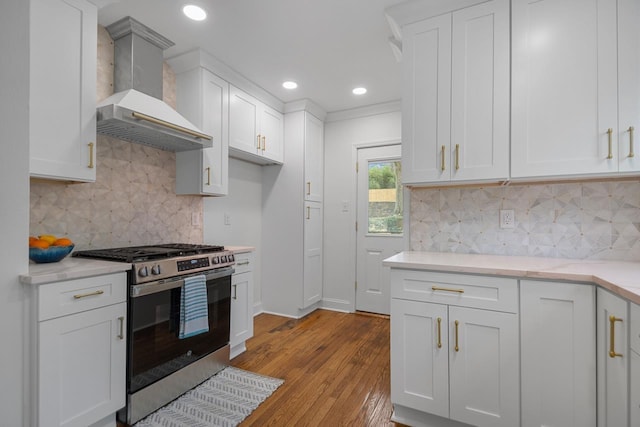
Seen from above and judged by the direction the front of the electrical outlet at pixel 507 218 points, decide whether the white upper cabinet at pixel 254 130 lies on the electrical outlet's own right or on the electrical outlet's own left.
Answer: on the electrical outlet's own right

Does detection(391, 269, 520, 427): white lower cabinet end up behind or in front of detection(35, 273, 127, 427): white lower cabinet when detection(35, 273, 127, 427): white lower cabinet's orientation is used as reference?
in front

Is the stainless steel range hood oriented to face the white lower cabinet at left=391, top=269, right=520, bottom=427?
yes

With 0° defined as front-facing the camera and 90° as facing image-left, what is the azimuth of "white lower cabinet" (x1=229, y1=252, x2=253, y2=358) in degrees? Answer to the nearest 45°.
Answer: approximately 315°

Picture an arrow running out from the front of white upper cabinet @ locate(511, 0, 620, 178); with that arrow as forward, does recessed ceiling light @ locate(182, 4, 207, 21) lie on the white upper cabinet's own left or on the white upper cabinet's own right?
on the white upper cabinet's own right

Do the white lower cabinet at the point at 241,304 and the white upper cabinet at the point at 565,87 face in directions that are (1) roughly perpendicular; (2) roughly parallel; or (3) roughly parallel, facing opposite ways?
roughly perpendicular

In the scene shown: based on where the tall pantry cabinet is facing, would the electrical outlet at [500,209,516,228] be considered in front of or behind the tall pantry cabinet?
in front

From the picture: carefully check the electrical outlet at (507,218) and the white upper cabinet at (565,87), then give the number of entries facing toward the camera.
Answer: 2

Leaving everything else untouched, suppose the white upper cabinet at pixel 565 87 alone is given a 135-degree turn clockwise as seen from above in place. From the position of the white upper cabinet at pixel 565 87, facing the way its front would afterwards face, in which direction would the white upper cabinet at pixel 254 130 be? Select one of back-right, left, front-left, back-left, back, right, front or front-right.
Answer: front-left

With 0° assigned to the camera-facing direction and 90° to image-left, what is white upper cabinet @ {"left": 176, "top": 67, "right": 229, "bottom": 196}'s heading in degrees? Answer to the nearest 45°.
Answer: approximately 315°

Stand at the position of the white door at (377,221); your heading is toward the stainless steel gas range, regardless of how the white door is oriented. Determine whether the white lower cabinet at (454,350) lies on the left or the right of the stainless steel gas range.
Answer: left
